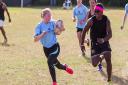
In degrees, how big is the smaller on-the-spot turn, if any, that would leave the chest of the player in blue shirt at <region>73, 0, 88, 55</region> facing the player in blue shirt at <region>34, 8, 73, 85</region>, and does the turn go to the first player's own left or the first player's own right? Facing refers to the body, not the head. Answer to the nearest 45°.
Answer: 0° — they already face them

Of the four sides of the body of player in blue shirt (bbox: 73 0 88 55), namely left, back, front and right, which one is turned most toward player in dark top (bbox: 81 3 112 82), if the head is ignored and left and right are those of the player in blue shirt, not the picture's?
front

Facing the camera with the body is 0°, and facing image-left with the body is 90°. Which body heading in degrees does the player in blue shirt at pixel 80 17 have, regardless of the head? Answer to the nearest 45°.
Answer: approximately 0°
